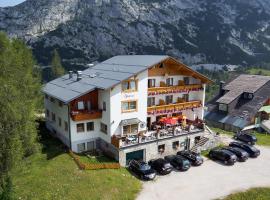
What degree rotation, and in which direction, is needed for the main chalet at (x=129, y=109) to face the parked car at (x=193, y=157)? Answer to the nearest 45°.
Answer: approximately 45° to its left
